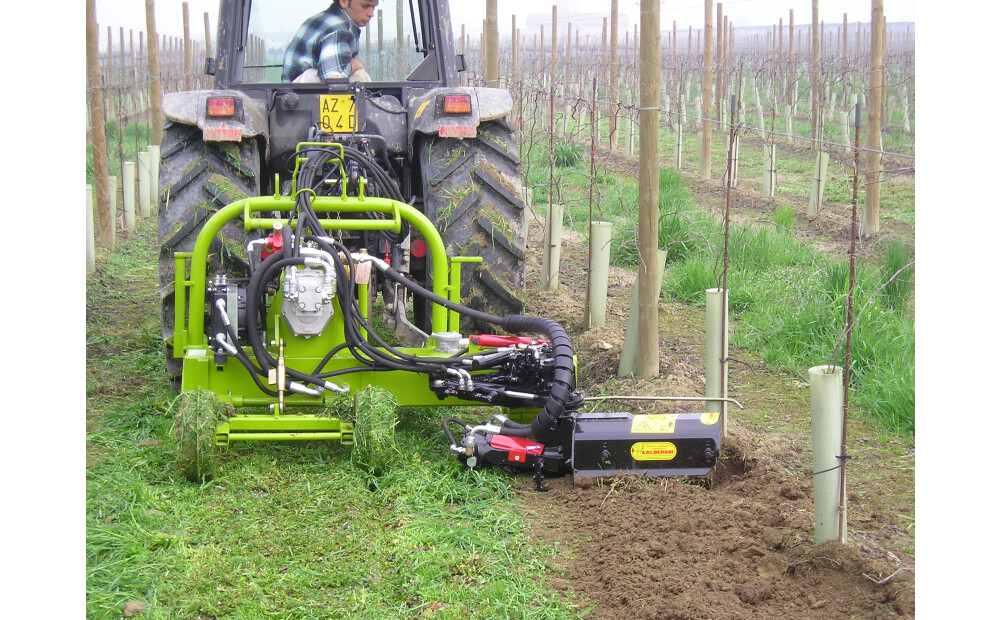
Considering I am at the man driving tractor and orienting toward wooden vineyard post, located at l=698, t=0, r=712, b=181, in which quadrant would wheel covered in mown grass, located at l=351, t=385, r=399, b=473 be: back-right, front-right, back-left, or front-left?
back-right

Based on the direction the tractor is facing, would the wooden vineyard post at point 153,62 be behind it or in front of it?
in front

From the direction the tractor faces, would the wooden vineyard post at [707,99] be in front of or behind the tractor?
in front

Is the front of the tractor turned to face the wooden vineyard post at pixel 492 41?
yes

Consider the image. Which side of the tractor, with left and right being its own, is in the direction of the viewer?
back

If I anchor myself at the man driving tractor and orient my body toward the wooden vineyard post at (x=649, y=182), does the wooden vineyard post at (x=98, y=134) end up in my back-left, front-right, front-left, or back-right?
back-left
